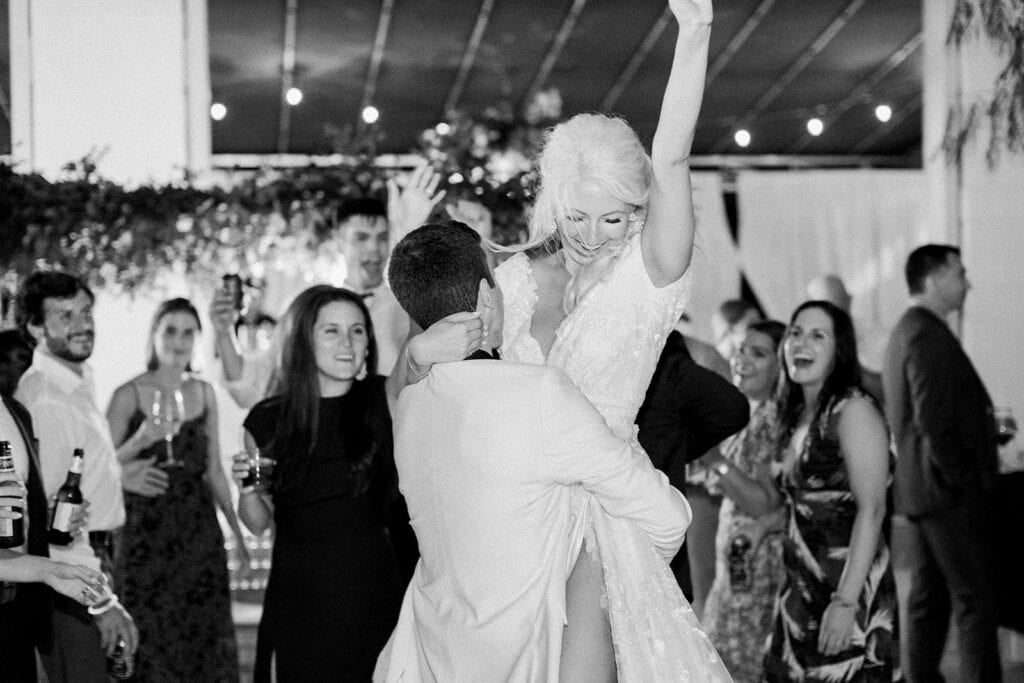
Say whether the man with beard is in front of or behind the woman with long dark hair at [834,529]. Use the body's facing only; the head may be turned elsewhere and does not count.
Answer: in front

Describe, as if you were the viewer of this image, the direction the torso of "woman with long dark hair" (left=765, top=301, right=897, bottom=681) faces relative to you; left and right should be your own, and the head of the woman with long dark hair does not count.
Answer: facing the viewer and to the left of the viewer

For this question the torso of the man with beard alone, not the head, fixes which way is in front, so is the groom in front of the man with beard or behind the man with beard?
in front

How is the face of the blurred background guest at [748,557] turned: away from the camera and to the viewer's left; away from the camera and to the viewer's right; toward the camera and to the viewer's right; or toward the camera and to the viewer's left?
toward the camera and to the viewer's left

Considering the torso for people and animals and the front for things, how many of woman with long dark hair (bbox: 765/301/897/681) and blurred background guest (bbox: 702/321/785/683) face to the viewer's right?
0

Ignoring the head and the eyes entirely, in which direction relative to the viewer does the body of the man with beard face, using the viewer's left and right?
facing the viewer and to the right of the viewer

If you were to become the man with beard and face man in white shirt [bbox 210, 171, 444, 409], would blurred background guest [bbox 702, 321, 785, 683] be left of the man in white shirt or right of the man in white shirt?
right

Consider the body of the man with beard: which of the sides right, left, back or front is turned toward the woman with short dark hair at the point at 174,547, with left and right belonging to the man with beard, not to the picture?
left
